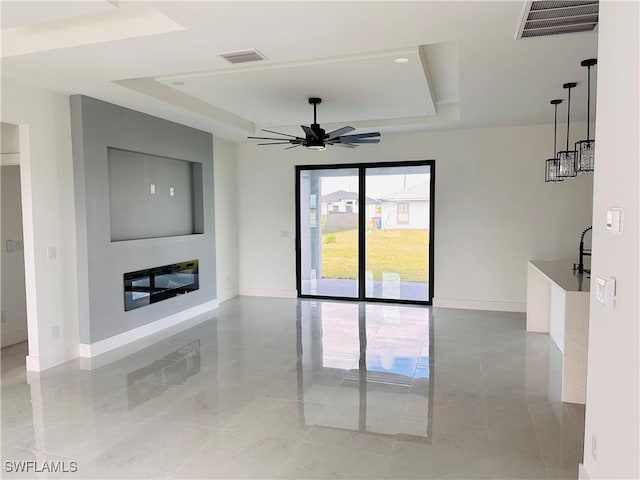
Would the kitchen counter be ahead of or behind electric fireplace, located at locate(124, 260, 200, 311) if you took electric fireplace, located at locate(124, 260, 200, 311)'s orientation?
ahead

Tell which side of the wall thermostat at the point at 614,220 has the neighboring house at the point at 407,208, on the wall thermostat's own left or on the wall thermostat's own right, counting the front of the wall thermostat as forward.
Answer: on the wall thermostat's own right

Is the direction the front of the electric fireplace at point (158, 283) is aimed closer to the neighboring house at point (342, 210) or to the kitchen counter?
the kitchen counter

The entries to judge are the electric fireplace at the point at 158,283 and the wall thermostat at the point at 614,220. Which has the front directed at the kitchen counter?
the electric fireplace

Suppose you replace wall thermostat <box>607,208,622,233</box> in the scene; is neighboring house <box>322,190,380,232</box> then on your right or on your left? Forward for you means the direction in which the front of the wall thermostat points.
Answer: on your right

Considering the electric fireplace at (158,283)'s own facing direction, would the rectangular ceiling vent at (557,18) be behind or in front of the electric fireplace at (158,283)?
in front

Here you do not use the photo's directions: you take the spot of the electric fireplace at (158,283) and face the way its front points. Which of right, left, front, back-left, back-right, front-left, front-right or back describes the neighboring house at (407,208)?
front-left

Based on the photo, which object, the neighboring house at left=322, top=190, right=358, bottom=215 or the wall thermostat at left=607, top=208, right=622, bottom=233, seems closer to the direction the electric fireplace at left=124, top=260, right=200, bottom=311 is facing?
the wall thermostat

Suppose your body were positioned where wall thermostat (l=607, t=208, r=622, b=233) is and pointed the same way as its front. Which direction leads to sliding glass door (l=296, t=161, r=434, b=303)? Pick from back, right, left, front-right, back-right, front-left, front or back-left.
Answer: right

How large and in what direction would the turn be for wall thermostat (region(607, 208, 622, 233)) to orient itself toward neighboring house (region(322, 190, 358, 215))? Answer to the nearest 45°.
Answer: approximately 90° to its right

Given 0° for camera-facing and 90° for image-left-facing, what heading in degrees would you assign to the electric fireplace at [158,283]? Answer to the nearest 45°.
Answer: approximately 315°
